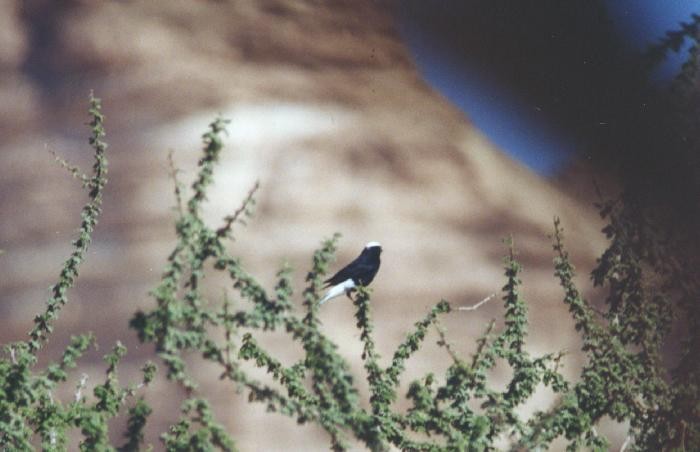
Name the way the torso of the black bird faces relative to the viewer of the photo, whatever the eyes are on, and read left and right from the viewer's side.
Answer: facing to the right of the viewer
